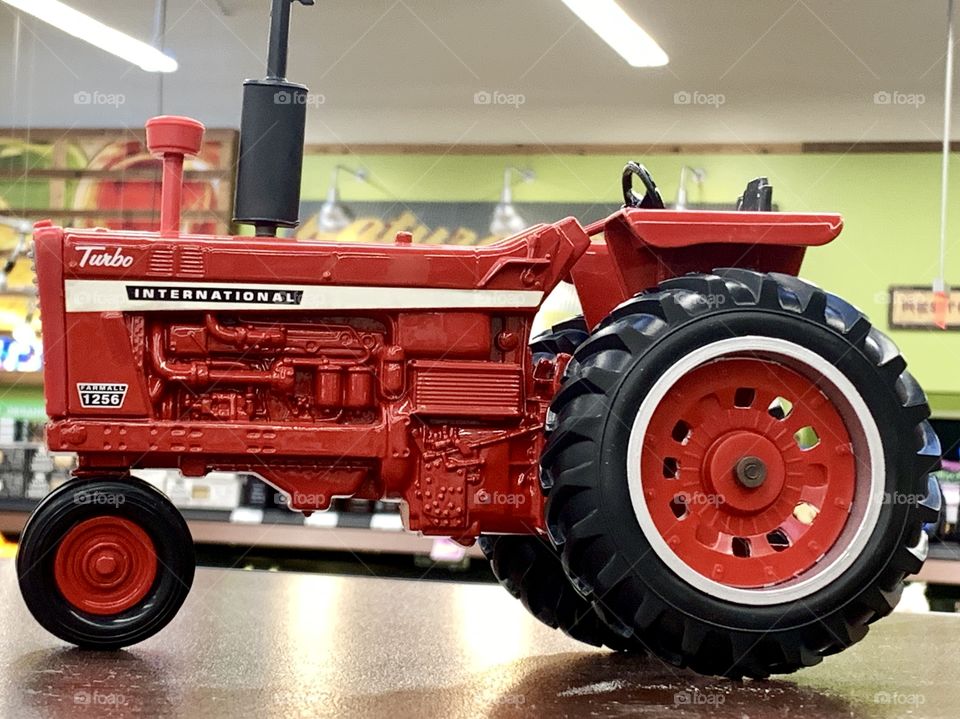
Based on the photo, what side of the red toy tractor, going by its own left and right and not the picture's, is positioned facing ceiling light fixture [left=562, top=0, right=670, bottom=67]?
right

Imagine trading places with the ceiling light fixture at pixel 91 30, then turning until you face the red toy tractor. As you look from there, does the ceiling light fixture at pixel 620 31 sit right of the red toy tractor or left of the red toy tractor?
left

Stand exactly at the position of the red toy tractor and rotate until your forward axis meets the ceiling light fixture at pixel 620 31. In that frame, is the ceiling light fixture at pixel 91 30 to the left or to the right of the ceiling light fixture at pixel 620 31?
left

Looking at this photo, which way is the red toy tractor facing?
to the viewer's left

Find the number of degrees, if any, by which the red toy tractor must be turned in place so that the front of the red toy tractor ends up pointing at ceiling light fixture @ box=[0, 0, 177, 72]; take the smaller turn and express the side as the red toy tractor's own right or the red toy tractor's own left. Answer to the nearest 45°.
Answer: approximately 45° to the red toy tractor's own right
